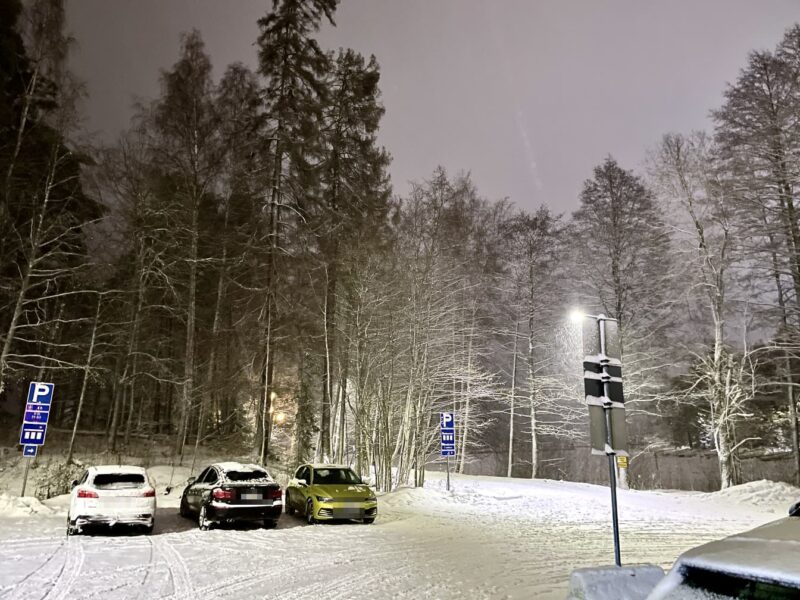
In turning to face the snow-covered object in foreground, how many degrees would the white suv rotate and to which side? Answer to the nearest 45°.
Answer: approximately 180°

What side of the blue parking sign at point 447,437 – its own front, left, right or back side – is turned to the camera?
front

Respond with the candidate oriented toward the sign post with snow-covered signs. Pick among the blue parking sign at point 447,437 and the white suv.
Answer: the blue parking sign

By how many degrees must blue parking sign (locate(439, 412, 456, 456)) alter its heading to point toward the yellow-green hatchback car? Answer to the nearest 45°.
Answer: approximately 45° to its right

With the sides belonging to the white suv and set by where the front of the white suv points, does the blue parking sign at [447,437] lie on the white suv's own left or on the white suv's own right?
on the white suv's own right

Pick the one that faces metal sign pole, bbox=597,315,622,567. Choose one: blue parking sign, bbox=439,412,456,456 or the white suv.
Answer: the blue parking sign

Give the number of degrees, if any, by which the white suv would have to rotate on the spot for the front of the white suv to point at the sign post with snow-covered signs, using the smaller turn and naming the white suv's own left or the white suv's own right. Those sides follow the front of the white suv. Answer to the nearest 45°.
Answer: approximately 135° to the white suv's own right

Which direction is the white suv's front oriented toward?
away from the camera

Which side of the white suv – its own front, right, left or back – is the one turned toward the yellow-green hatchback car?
right

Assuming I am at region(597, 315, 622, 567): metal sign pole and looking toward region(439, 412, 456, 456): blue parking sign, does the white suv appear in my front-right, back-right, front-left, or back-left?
front-left

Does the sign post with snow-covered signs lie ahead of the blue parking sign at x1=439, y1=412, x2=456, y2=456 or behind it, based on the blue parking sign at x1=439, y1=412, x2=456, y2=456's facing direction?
ahead

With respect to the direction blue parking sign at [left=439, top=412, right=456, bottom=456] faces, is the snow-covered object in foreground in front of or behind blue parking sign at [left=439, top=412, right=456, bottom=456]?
in front

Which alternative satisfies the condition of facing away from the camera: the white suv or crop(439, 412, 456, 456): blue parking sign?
the white suv

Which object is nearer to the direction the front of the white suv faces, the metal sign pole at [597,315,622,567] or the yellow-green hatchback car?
the yellow-green hatchback car
